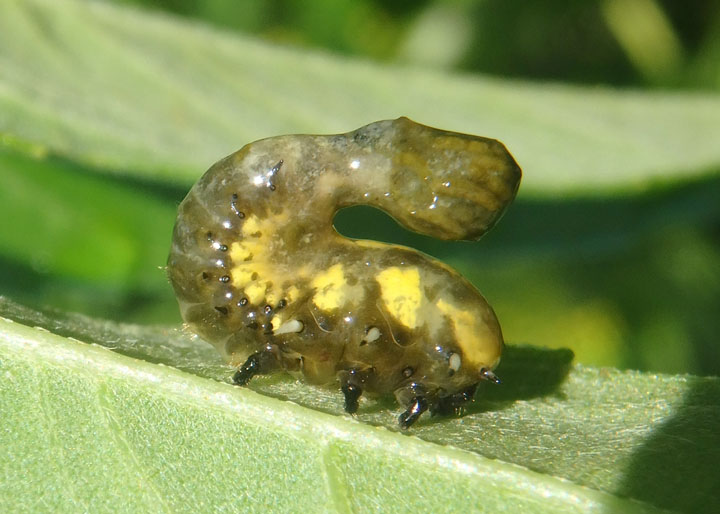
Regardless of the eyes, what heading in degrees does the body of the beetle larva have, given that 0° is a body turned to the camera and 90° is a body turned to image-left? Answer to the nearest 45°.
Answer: approximately 270°

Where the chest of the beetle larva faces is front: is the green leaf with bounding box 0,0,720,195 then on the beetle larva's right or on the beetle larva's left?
on the beetle larva's left
